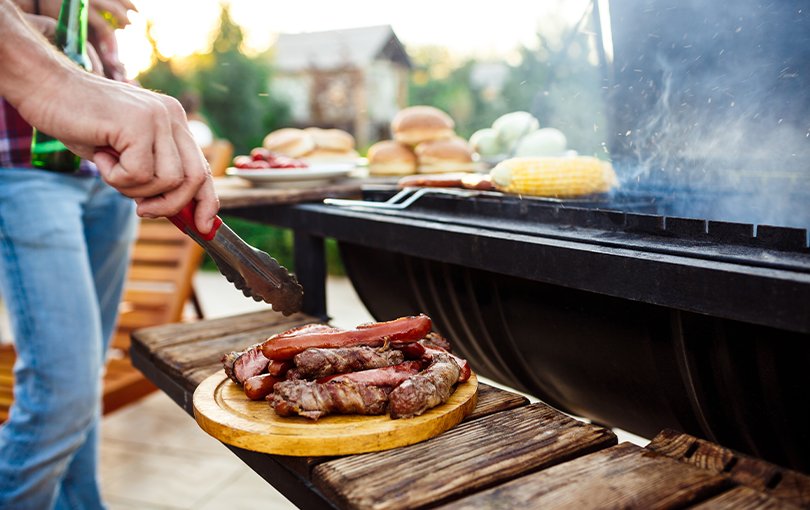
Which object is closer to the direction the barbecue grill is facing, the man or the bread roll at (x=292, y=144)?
the man

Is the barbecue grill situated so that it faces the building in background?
no

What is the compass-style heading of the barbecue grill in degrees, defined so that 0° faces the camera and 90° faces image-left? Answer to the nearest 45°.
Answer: approximately 45°

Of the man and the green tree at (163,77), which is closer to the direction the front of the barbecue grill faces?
the man

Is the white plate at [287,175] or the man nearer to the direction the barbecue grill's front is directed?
the man

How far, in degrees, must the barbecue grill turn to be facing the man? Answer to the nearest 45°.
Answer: approximately 45° to its right

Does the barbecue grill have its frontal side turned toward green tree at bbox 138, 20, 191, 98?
no

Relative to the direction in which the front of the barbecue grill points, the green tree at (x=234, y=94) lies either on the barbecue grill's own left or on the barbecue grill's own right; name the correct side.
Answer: on the barbecue grill's own right

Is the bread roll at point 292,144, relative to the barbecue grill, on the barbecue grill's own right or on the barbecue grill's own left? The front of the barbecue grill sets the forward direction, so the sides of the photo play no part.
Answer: on the barbecue grill's own right
